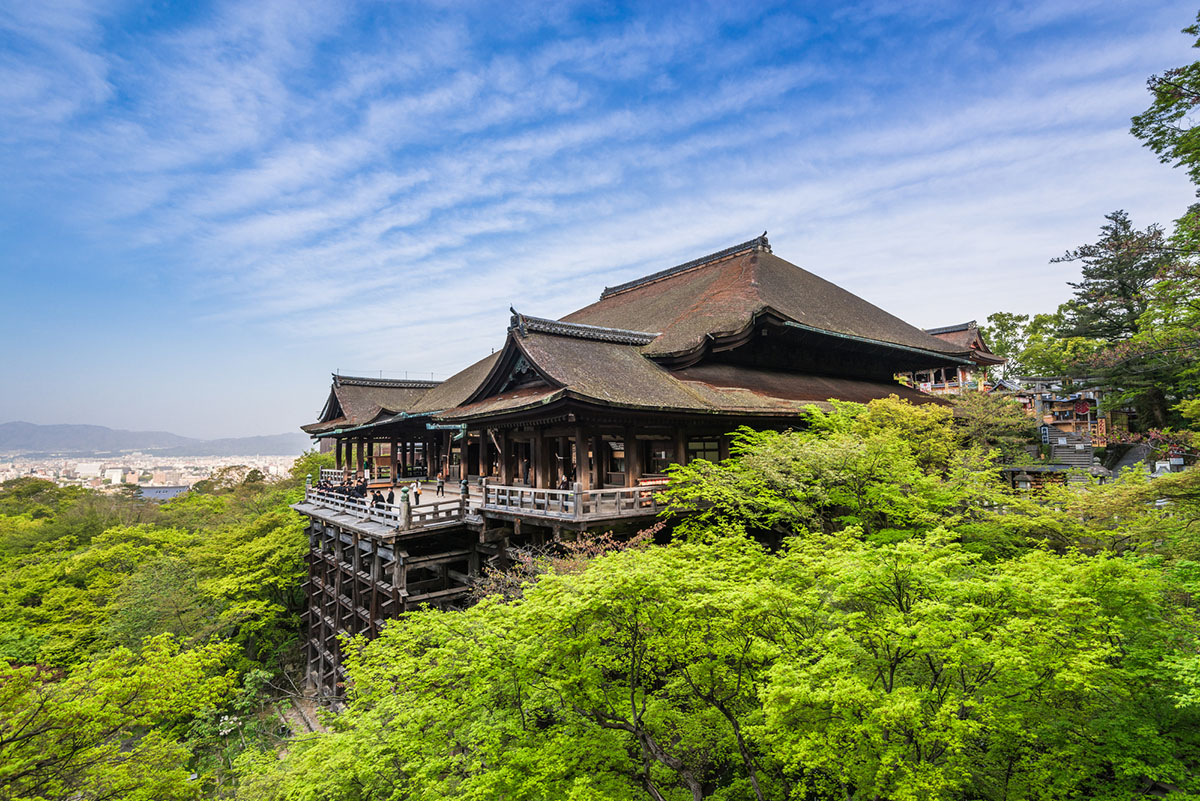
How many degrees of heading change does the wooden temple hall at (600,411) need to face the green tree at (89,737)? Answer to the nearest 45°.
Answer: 0° — it already faces it

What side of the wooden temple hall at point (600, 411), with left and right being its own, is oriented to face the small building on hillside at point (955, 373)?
back

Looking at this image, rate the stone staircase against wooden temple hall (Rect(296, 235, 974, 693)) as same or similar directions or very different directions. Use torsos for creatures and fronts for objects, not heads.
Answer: same or similar directions

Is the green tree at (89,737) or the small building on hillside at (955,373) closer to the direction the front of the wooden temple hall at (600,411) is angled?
the green tree

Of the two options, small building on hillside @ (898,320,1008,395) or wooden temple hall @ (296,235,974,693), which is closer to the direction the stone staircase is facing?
the wooden temple hall

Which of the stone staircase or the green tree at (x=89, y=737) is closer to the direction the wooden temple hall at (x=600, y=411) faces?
the green tree

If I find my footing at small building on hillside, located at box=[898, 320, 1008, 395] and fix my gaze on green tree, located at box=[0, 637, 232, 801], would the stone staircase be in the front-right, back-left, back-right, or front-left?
front-left

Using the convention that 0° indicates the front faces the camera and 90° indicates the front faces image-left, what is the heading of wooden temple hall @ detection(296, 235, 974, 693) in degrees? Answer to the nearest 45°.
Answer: approximately 45°

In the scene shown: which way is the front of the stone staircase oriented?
toward the camera

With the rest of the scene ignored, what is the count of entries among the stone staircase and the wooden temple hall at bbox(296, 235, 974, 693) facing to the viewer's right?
0

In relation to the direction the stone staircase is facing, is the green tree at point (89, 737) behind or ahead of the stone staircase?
ahead

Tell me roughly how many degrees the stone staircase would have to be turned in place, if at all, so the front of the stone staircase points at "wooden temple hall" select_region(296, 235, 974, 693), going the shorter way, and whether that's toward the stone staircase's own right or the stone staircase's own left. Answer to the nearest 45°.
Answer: approximately 45° to the stone staircase's own right
